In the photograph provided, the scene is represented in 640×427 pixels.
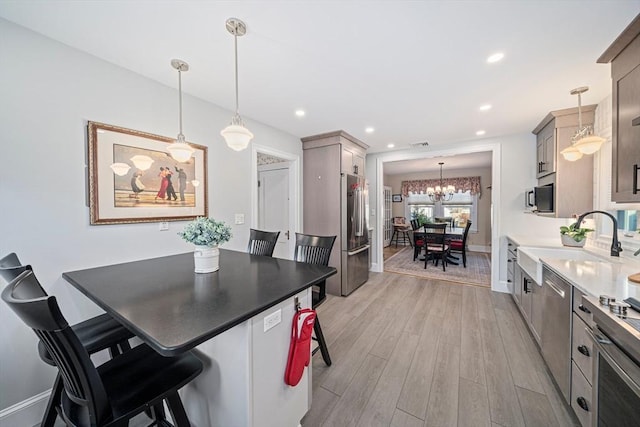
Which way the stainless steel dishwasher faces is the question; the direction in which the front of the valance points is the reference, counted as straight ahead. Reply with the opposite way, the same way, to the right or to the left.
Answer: to the right

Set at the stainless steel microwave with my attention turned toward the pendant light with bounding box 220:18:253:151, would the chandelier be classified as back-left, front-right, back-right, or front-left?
back-right

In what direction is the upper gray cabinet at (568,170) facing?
to the viewer's left

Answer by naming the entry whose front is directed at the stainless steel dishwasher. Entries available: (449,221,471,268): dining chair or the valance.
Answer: the valance

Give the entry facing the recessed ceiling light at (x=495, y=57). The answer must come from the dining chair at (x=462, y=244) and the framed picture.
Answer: the framed picture

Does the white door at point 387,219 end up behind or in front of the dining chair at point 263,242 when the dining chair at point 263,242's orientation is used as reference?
behind

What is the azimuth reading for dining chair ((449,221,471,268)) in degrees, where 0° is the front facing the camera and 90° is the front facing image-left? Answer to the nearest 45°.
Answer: approximately 90°

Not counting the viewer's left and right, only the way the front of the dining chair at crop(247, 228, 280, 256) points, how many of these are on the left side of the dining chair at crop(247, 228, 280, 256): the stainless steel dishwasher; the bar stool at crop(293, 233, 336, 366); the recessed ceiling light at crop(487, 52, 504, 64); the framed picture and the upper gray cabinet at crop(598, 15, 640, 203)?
4

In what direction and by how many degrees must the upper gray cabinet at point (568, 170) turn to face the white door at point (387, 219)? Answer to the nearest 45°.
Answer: approximately 45° to its right

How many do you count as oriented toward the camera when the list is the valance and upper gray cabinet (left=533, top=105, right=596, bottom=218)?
1
